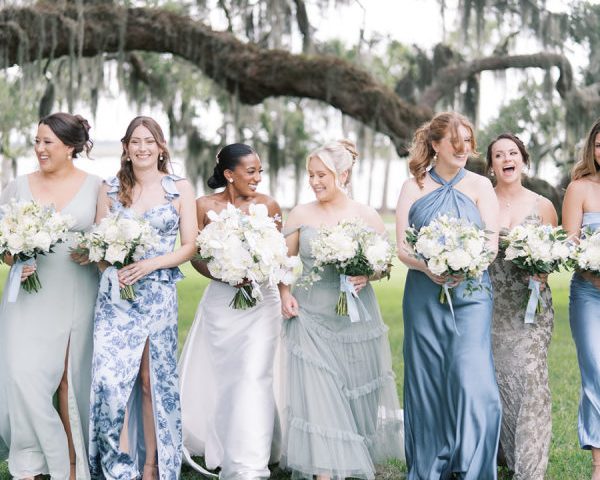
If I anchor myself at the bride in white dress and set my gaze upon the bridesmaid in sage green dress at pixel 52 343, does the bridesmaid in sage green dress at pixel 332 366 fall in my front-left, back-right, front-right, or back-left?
back-left

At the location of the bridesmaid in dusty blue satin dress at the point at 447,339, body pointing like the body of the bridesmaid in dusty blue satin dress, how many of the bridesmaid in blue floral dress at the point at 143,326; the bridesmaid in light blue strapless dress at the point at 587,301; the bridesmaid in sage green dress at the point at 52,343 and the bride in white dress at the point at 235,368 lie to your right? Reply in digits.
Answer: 3

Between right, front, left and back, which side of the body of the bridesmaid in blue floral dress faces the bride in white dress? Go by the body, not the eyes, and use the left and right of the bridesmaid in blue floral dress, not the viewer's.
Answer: left

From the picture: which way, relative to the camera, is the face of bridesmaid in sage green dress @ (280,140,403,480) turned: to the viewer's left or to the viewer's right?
to the viewer's left

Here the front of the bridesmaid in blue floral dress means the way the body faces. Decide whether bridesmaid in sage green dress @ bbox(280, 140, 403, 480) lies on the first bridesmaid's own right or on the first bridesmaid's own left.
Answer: on the first bridesmaid's own left

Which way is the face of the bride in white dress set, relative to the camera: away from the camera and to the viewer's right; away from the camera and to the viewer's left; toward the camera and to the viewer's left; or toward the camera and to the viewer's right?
toward the camera and to the viewer's right

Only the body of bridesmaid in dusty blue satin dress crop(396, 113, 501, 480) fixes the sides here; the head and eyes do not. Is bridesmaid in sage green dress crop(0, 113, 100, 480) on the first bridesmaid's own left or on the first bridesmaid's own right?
on the first bridesmaid's own right

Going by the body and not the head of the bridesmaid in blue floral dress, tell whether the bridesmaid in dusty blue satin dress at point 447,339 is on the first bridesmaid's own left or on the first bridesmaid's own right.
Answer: on the first bridesmaid's own left

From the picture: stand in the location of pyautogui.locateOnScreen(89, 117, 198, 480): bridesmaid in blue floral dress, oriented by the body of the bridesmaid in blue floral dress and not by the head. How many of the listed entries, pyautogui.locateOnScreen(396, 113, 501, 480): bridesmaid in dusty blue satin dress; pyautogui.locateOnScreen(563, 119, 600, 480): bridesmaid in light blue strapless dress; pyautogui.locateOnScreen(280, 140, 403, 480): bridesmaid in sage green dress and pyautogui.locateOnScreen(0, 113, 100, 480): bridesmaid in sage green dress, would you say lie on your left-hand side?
3

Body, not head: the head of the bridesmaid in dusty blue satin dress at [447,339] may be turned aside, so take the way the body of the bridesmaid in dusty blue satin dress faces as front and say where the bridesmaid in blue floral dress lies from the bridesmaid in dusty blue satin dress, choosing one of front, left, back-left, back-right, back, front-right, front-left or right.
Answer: right

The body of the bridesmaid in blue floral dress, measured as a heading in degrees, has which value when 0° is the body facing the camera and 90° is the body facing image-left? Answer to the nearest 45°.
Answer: approximately 0°

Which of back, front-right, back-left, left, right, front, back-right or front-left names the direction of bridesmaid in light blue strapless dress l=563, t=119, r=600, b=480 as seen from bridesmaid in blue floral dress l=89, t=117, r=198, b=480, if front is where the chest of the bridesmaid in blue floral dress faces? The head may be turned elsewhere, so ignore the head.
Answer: left

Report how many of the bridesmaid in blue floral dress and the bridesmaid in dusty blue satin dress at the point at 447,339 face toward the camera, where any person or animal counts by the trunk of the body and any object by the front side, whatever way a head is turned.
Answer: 2
